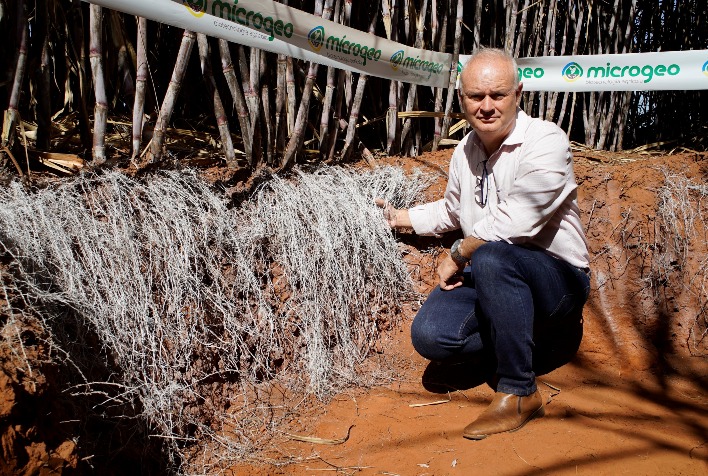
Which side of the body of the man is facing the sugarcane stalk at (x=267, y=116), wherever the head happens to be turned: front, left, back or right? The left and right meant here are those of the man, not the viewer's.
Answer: right

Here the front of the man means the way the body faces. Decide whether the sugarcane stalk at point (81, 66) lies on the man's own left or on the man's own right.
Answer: on the man's own right

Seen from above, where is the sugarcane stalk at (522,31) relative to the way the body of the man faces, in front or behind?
behind

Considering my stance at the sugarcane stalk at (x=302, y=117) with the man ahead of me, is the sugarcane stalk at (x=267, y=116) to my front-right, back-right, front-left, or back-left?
back-right

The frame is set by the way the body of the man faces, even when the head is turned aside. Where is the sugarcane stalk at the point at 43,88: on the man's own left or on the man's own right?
on the man's own right

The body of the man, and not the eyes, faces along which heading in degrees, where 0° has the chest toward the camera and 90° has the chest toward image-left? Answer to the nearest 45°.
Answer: approximately 45°
